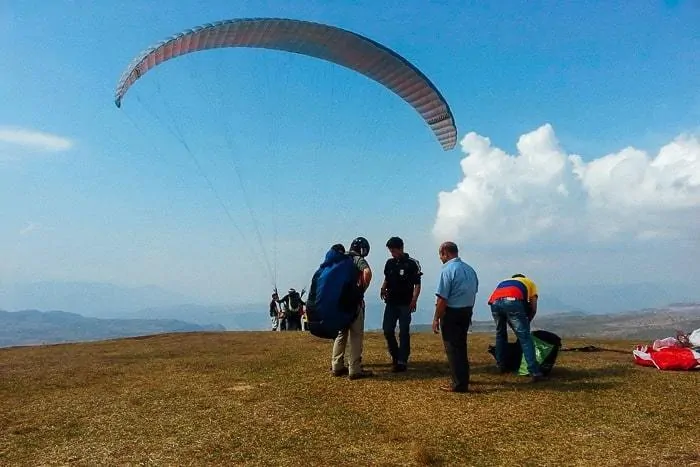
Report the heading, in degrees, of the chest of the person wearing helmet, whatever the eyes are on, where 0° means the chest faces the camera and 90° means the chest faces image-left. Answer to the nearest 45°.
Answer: approximately 270°

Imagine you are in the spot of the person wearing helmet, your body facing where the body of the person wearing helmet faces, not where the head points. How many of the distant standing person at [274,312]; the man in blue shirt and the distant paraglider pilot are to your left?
2

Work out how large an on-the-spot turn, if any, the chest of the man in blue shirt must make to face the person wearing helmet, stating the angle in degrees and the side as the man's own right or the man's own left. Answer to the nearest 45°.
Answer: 0° — they already face them

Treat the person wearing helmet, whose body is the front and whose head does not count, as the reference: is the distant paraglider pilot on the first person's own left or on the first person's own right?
on the first person's own left

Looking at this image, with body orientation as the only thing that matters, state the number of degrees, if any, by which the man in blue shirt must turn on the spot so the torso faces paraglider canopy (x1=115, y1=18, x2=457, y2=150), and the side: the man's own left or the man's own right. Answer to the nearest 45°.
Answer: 0° — they already face it

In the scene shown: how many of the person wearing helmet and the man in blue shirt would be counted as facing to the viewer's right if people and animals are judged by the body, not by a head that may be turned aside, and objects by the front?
1

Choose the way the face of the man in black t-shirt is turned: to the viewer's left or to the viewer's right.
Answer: to the viewer's left

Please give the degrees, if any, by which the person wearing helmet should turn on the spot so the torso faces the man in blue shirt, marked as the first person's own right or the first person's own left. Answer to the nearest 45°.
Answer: approximately 45° to the first person's own right

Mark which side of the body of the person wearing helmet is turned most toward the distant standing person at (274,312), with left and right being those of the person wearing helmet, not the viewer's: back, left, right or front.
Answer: left

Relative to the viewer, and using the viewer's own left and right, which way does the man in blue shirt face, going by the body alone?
facing away from the viewer and to the left of the viewer

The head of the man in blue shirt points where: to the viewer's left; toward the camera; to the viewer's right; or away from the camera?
to the viewer's left
